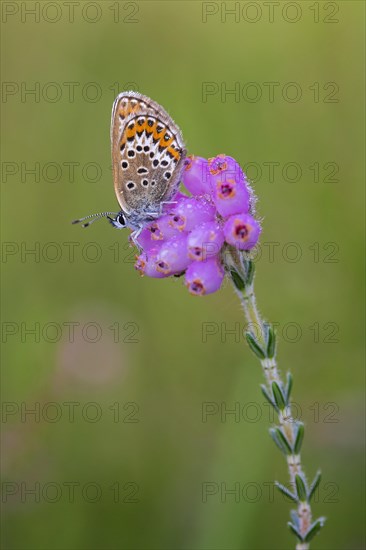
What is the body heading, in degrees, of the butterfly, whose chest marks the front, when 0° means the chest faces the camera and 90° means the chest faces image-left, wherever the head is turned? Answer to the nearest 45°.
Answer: approximately 90°
